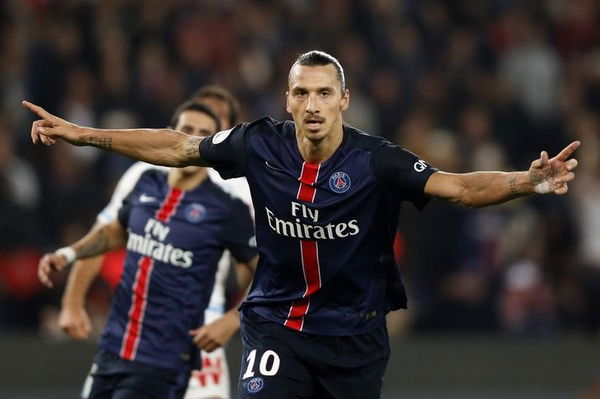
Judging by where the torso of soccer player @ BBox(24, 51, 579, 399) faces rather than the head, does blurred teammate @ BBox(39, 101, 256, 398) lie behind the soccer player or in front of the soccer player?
behind

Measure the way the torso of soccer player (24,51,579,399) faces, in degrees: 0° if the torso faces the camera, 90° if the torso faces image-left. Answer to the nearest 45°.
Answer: approximately 0°

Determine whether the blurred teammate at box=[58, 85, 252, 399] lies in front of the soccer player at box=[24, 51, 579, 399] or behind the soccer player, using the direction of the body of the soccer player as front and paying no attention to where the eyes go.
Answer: behind
